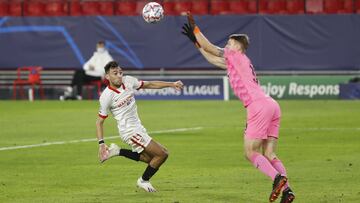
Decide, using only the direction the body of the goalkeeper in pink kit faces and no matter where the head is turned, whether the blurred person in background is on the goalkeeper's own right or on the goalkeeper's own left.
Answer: on the goalkeeper's own right

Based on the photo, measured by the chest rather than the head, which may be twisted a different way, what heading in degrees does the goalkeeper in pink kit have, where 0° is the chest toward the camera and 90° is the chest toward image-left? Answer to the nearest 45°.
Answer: approximately 90°
